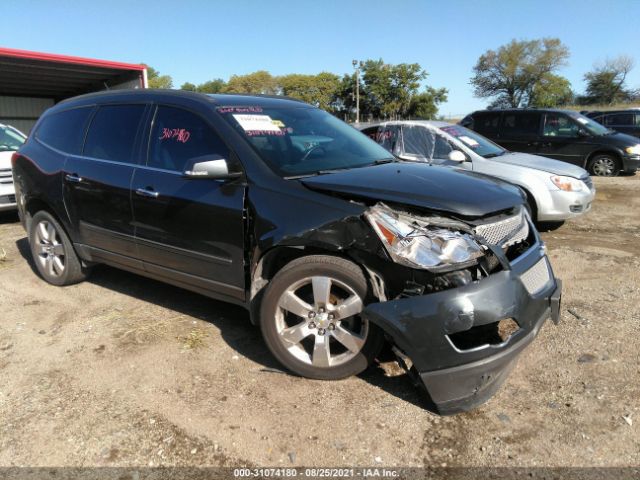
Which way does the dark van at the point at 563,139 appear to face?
to the viewer's right

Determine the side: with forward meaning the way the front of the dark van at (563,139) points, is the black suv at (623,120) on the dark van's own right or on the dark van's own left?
on the dark van's own left

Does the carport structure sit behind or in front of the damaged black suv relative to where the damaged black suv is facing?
behind

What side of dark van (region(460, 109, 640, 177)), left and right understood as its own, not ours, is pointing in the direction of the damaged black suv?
right

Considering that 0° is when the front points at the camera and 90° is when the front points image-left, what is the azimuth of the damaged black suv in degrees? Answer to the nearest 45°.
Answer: approximately 315°

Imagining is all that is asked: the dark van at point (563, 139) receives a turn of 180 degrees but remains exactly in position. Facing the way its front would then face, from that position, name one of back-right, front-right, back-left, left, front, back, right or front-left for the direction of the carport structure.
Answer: front

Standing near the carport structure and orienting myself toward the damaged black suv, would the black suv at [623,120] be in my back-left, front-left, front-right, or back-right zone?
front-left

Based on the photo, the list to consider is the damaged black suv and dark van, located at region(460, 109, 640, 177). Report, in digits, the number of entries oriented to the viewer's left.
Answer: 0

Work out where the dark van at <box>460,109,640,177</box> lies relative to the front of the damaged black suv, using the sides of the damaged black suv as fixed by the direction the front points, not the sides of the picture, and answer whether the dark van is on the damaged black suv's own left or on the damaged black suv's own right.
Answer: on the damaged black suv's own left
